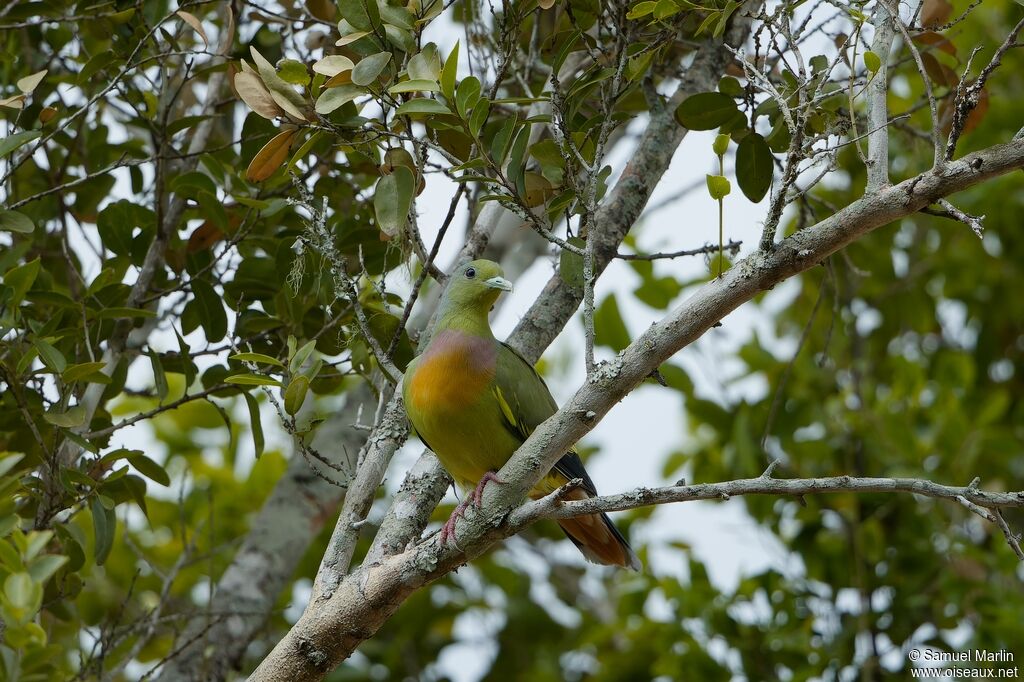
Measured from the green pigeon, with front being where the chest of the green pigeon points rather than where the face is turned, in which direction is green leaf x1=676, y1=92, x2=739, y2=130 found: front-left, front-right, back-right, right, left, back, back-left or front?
left

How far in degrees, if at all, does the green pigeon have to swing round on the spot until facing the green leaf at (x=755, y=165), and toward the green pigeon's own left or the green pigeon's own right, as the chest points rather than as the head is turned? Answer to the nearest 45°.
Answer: approximately 90° to the green pigeon's own left

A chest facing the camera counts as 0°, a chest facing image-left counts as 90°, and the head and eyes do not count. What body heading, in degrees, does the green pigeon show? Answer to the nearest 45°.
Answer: approximately 45°

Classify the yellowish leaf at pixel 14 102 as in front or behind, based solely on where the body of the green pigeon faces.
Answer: in front

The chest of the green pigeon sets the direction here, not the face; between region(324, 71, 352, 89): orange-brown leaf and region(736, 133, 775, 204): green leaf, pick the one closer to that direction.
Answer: the orange-brown leaf
